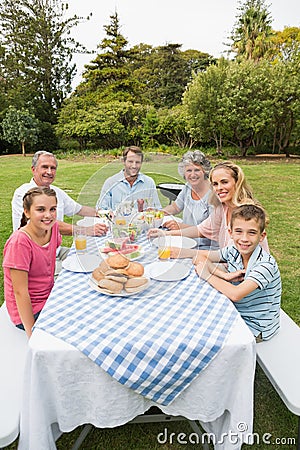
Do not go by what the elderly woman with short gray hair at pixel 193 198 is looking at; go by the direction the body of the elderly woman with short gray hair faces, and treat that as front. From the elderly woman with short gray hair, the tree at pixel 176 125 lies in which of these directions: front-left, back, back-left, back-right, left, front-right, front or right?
back-right

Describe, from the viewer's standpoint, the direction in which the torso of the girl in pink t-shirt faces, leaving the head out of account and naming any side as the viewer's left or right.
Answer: facing the viewer and to the right of the viewer

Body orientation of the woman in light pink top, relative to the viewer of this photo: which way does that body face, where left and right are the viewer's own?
facing the viewer and to the left of the viewer

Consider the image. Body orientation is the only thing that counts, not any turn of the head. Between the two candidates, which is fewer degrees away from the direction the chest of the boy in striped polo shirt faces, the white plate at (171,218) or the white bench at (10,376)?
the white bench

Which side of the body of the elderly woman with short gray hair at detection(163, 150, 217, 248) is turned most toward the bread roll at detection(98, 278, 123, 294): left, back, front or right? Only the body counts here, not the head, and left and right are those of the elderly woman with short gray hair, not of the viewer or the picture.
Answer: front

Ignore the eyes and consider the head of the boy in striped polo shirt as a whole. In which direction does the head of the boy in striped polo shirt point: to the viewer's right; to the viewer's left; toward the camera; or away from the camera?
toward the camera

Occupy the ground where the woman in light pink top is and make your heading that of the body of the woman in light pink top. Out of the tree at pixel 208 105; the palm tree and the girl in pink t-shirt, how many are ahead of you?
1

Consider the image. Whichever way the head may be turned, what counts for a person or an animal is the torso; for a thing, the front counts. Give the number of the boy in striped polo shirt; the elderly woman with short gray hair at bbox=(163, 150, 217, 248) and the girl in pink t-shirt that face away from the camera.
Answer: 0

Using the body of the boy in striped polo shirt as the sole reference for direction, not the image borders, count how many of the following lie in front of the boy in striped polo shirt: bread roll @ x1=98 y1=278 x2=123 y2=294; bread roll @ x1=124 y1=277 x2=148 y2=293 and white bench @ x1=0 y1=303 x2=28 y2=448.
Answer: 3

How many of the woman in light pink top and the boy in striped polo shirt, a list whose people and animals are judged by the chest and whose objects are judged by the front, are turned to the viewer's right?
0

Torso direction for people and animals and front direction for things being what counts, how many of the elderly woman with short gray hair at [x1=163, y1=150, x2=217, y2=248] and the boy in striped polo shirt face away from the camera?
0
